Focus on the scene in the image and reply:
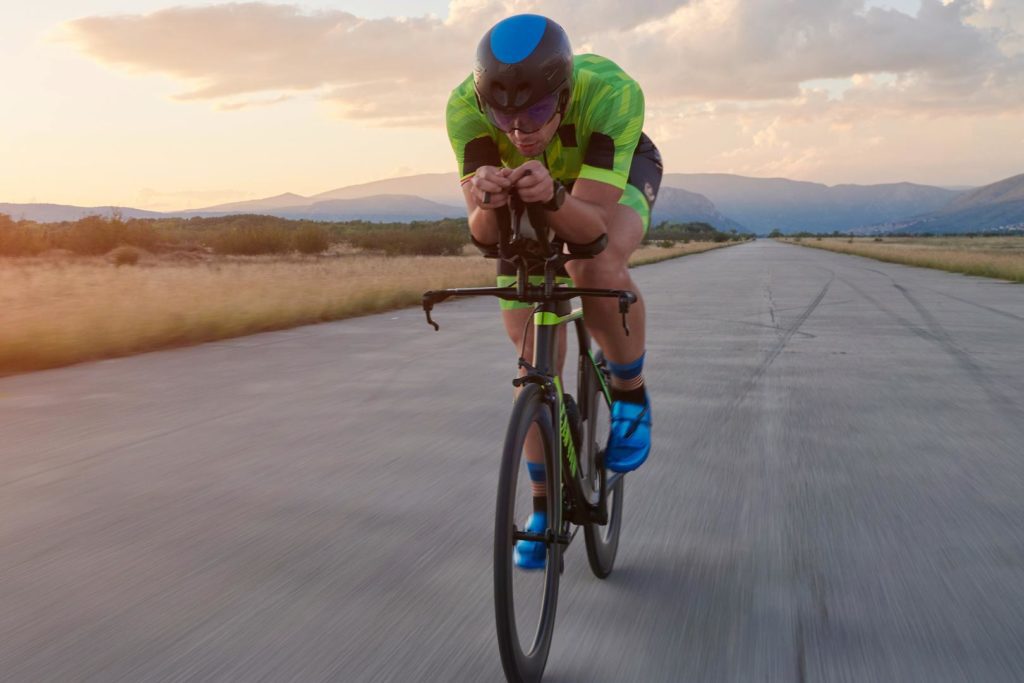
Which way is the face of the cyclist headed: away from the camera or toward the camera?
toward the camera

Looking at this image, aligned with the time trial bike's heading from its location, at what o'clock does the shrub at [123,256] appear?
The shrub is roughly at 5 o'clock from the time trial bike.

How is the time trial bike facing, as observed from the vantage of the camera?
facing the viewer

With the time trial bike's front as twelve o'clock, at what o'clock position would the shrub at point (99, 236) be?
The shrub is roughly at 5 o'clock from the time trial bike.

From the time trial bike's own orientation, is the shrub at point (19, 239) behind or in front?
behind

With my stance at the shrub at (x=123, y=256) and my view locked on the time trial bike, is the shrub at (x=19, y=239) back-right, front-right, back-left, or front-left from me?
back-right

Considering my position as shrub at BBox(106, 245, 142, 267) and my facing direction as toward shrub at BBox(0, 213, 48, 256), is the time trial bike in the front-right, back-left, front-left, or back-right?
back-left
